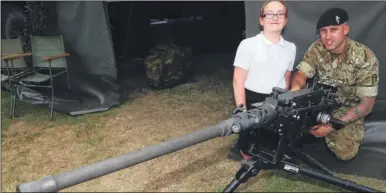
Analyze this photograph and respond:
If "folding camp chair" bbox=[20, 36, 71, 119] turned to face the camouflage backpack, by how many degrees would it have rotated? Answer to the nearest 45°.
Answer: approximately 135° to its left

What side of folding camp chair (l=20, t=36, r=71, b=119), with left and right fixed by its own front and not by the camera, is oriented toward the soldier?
left

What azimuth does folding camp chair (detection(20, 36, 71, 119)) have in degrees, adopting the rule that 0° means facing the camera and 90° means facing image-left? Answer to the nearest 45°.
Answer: approximately 45°

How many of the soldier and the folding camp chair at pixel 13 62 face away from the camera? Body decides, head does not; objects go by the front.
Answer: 0

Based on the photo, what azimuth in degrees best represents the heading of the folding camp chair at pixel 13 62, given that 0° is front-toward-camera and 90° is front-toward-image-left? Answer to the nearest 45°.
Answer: approximately 45°
